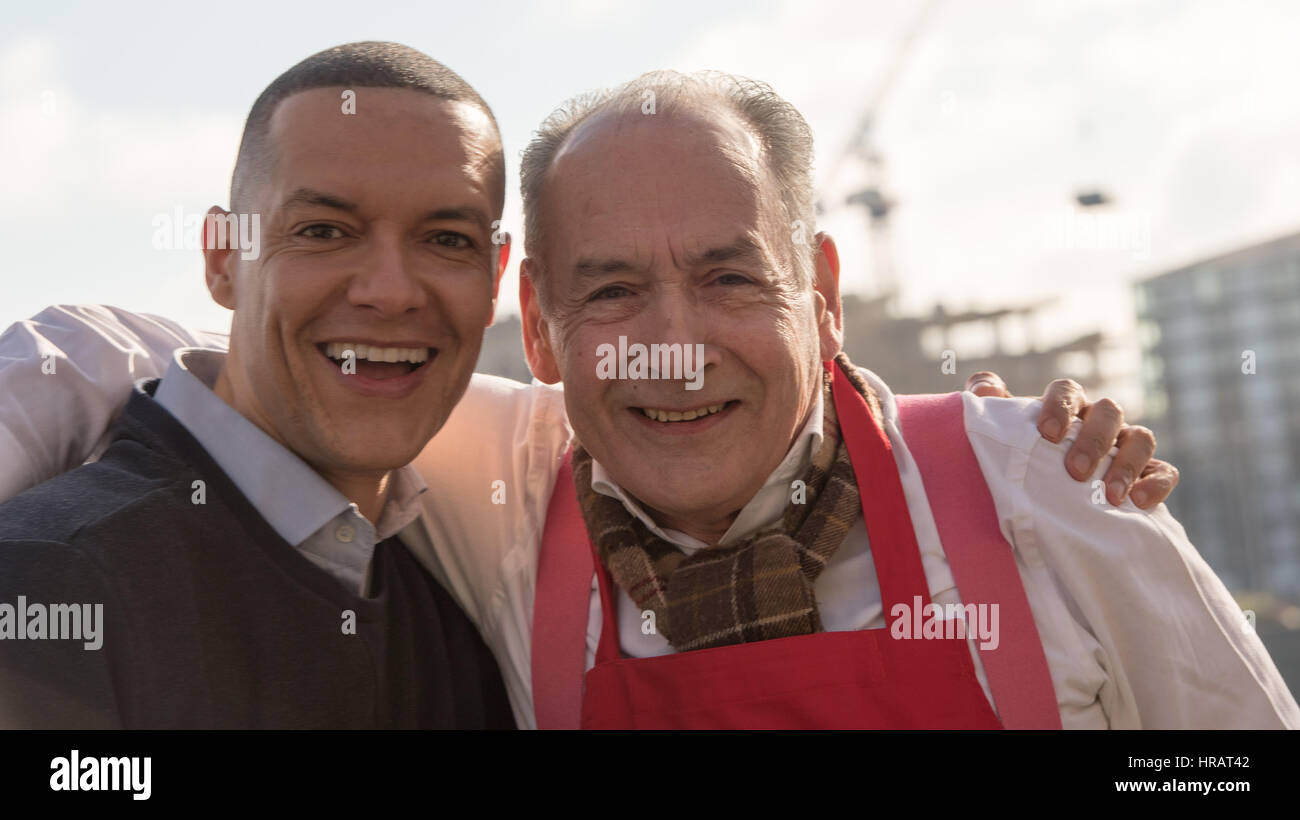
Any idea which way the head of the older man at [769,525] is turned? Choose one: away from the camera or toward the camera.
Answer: toward the camera

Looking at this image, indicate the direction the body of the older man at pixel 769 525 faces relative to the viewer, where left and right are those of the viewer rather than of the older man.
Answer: facing the viewer
